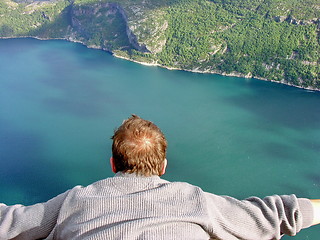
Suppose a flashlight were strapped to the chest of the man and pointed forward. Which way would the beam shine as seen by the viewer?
away from the camera

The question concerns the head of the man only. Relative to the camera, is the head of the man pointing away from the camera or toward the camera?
away from the camera
